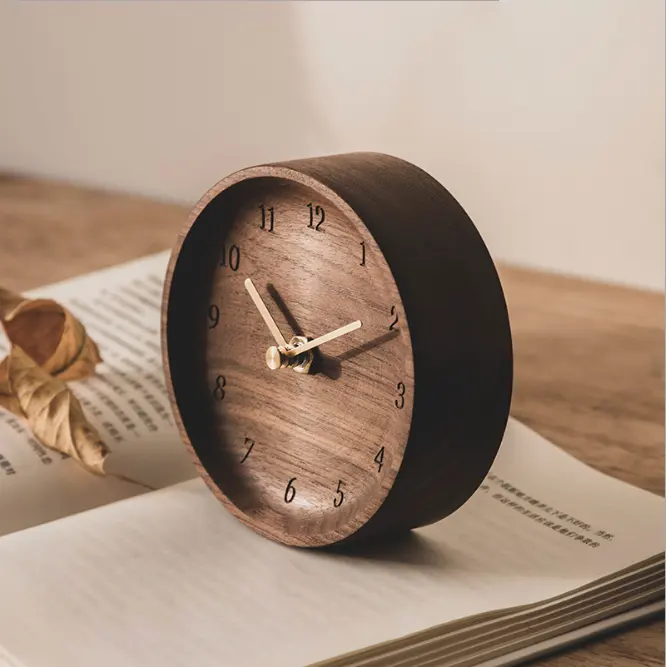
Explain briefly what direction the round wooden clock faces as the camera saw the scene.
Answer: facing the viewer and to the left of the viewer
